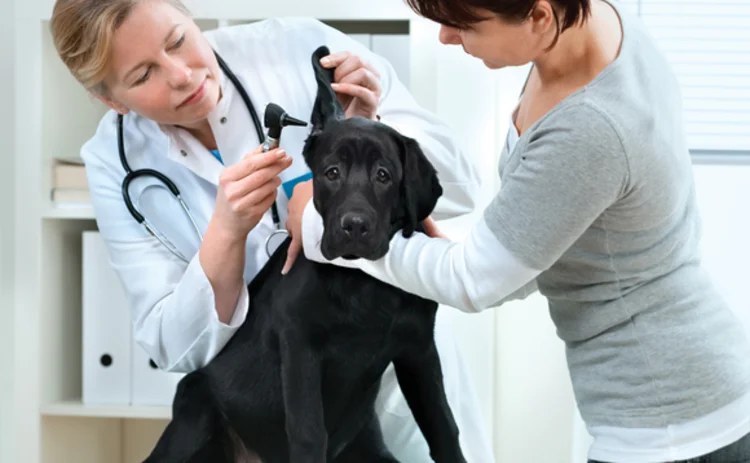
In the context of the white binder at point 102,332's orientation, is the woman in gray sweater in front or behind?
in front

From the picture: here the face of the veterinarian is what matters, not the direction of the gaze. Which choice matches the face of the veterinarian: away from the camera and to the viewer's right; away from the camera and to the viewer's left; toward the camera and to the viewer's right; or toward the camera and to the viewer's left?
toward the camera and to the viewer's right

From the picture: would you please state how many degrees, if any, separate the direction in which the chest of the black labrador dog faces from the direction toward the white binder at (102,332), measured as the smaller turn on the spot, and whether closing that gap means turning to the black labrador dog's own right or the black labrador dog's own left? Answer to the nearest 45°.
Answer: approximately 180°

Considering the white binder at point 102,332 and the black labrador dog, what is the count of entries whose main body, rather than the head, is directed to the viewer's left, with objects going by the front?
0

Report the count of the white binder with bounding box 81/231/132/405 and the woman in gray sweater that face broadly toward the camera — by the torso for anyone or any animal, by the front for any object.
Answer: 1

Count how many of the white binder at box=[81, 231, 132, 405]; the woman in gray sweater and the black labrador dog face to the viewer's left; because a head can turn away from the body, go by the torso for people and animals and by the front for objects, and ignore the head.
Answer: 1

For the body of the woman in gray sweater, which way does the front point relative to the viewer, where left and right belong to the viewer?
facing to the left of the viewer

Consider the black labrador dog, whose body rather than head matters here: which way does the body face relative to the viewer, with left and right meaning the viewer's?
facing the viewer and to the right of the viewer
